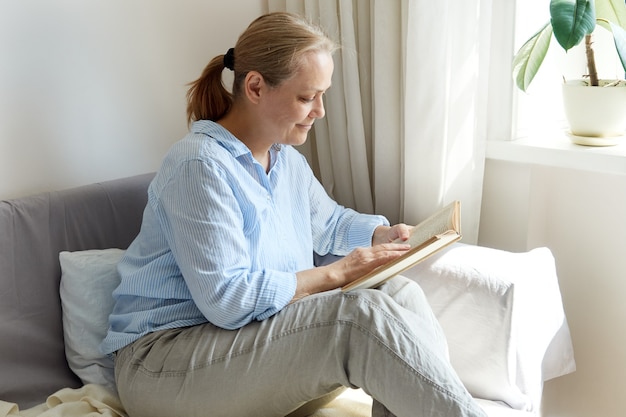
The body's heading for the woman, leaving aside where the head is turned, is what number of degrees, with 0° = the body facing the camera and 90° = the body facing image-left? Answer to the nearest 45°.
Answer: approximately 270°

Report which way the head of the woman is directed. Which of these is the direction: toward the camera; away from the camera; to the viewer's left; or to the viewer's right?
to the viewer's right
